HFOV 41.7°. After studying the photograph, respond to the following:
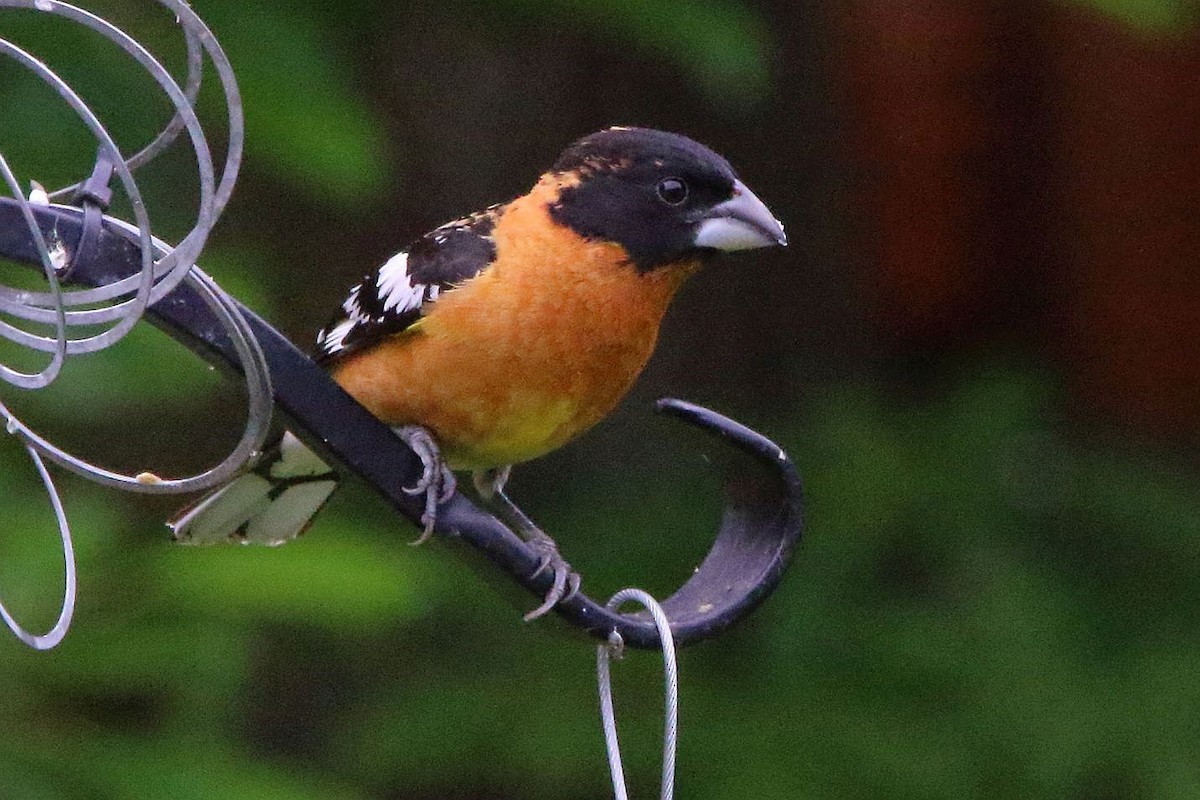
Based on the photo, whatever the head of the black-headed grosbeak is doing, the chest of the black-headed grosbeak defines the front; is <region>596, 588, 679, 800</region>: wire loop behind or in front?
in front

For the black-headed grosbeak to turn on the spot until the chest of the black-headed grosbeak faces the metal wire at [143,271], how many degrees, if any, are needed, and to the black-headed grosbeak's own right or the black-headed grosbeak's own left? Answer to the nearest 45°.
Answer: approximately 90° to the black-headed grosbeak's own right

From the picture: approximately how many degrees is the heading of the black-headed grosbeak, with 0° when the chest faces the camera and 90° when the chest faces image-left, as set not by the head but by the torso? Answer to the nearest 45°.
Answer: approximately 315°

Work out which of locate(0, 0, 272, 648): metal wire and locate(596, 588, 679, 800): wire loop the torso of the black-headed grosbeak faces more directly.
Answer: the wire loop

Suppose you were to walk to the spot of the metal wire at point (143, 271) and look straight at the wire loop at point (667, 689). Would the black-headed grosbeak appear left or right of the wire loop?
left
